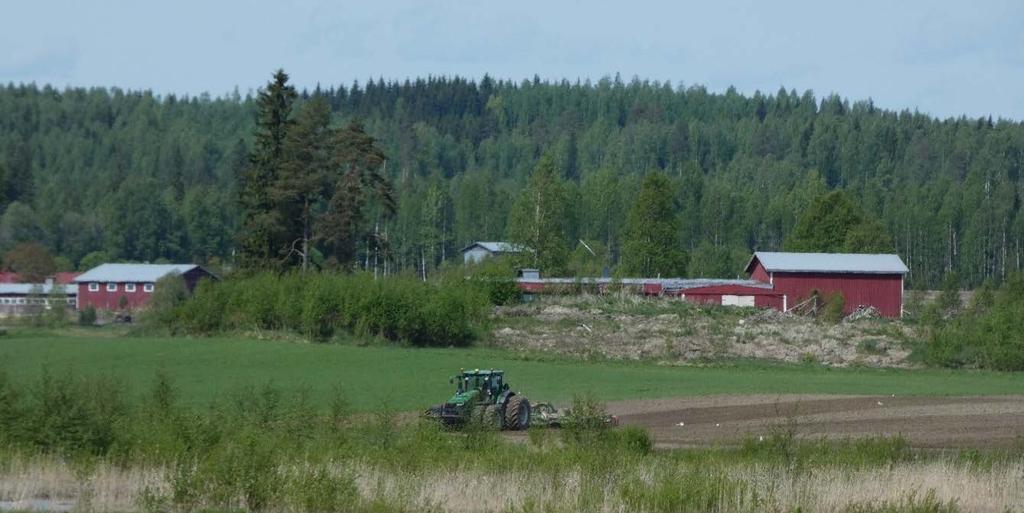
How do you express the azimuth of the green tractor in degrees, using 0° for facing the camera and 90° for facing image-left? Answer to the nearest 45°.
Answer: approximately 45°
